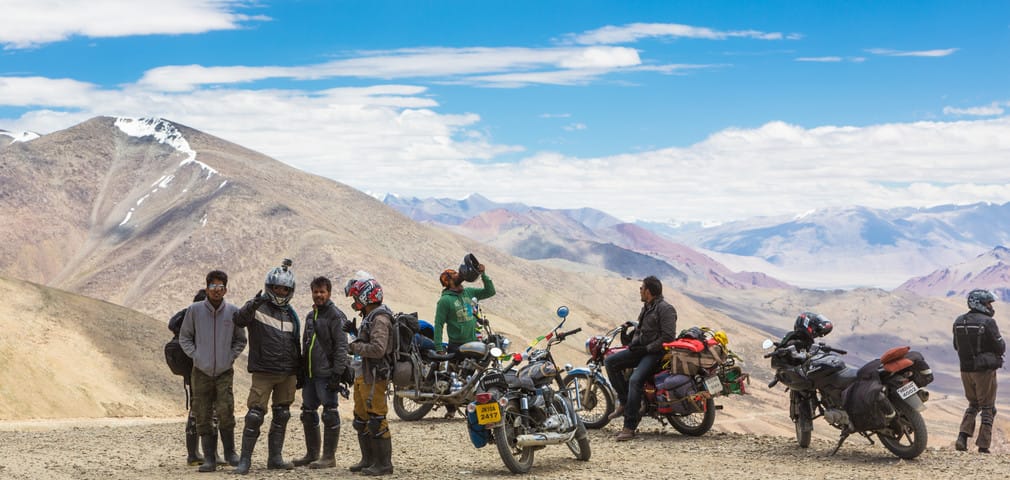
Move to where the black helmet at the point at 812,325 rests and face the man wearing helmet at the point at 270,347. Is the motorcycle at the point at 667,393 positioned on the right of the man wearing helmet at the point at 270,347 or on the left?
right

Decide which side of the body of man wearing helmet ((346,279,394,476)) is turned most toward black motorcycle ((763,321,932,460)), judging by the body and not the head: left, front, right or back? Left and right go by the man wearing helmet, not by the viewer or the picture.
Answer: back

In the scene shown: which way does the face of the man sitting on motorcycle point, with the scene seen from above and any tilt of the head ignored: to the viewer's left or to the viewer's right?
to the viewer's left

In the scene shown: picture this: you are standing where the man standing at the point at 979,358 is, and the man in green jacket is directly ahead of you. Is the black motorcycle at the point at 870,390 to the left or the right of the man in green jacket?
left

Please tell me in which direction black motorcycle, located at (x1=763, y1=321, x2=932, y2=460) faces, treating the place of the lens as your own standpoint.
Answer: facing away from the viewer and to the left of the viewer

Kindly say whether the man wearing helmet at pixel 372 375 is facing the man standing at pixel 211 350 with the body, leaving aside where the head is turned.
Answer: yes

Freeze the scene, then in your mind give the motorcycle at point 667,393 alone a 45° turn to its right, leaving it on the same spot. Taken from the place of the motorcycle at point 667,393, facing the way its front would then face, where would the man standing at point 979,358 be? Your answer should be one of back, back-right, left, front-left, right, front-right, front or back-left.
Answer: right
